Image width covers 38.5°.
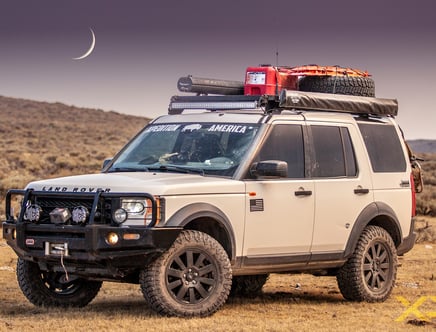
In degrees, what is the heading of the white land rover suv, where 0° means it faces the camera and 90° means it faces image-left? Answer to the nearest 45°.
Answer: approximately 45°
